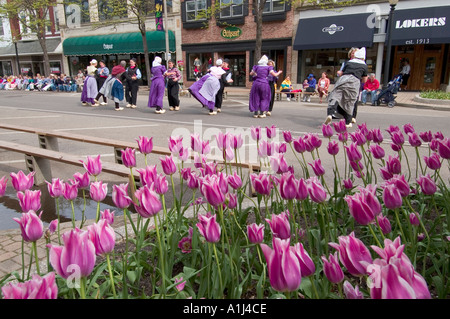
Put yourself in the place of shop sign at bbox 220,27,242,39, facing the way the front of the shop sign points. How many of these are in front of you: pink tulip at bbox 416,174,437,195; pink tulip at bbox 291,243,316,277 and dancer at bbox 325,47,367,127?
3

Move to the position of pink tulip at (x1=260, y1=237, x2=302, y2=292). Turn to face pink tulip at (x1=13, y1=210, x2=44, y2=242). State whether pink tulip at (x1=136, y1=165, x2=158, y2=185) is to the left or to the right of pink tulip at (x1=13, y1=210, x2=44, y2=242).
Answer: right

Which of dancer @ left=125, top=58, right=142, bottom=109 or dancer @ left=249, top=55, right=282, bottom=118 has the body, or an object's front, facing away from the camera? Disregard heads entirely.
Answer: dancer @ left=249, top=55, right=282, bottom=118

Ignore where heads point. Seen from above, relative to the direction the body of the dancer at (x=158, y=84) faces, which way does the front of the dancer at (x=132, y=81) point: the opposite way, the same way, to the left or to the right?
the opposite way

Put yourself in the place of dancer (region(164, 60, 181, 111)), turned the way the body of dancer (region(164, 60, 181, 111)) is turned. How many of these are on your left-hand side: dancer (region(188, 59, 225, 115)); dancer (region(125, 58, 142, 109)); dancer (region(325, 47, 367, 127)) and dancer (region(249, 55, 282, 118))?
3

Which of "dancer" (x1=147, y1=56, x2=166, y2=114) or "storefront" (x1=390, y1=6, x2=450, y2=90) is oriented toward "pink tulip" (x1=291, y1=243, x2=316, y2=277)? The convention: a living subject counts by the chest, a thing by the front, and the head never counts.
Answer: the storefront
